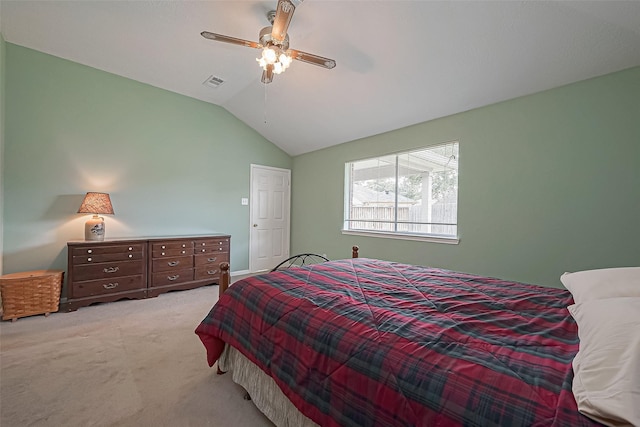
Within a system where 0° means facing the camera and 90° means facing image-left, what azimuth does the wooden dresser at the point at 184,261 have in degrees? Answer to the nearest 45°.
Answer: approximately 315°

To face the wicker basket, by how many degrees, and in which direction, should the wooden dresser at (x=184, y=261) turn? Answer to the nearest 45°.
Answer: approximately 135° to its right

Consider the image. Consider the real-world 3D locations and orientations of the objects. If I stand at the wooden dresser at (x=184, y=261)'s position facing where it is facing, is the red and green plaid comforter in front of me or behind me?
in front

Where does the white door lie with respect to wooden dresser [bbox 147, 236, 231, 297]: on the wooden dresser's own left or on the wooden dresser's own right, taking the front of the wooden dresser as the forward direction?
on the wooden dresser's own left

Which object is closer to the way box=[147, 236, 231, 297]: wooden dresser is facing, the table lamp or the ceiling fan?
the ceiling fan

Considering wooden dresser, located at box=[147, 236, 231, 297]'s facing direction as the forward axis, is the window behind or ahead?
ahead

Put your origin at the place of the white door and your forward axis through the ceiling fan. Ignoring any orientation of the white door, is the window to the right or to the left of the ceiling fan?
left

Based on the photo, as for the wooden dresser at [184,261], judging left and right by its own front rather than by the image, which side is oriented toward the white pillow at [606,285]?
front

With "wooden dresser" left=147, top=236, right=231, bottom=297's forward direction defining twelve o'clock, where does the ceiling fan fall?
The ceiling fan is roughly at 1 o'clock from the wooden dresser.

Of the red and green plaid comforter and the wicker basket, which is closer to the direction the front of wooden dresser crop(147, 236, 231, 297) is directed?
the red and green plaid comforter

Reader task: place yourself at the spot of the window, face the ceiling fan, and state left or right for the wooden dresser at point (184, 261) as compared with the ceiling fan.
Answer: right

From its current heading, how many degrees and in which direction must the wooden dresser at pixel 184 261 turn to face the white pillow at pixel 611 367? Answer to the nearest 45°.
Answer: approximately 45° to its right
